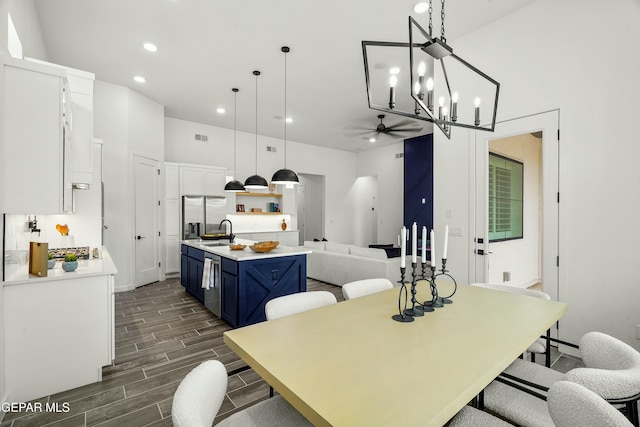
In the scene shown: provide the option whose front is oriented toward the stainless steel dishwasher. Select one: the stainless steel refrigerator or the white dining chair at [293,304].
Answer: the stainless steel refrigerator

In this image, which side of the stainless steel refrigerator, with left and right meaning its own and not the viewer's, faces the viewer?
front

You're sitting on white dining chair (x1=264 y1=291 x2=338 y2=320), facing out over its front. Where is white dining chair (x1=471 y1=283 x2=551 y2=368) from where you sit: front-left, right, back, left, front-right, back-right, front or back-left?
front-left

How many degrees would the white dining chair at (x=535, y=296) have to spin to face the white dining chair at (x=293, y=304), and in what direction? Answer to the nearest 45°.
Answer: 0° — it already faces it

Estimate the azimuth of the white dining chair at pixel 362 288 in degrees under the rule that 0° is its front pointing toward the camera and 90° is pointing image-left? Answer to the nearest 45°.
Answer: approximately 315°

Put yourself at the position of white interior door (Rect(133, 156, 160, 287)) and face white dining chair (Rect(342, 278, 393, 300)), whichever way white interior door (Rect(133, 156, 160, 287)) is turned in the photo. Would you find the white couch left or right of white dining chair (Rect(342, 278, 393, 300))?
left

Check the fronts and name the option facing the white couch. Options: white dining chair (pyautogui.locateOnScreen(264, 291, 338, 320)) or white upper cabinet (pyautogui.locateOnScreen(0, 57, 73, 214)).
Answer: the white upper cabinet

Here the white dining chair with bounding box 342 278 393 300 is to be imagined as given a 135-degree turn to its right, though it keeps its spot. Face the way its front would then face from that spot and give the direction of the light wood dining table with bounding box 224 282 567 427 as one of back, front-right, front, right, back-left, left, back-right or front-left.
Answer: left

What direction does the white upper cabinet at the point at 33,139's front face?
to the viewer's right

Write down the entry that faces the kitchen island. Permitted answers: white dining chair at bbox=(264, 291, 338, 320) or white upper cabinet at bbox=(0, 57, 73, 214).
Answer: the white upper cabinet

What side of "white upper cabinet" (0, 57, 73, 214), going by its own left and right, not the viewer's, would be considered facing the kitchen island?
front

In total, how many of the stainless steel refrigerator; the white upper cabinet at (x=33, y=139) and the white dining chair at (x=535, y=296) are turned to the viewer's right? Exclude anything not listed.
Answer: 1

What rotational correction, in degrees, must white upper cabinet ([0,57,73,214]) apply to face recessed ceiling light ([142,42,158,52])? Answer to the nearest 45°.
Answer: approximately 45° to its left

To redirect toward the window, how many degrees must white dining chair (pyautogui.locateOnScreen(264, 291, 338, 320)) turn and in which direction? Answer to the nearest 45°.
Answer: approximately 90° to its left

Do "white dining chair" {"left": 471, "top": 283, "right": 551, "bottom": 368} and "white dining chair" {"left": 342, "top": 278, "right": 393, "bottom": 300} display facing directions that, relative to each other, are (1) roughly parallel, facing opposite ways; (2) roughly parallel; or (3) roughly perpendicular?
roughly perpendicular
